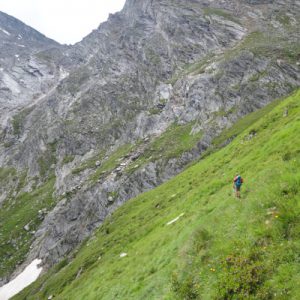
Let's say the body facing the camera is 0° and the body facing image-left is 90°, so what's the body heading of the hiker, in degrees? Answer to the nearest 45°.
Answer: approximately 180°
